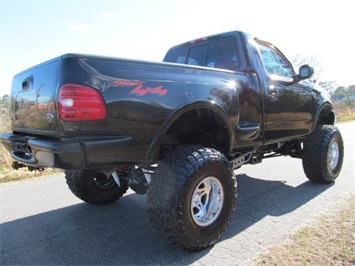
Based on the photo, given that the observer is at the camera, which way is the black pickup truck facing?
facing away from the viewer and to the right of the viewer
